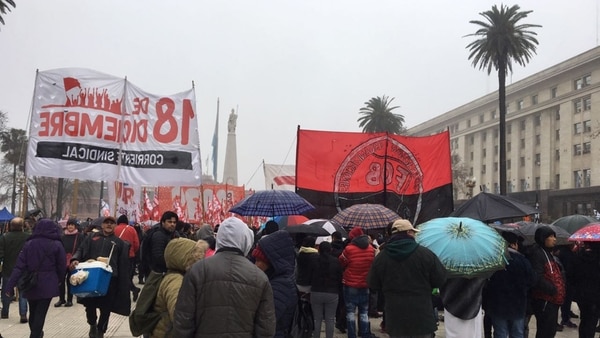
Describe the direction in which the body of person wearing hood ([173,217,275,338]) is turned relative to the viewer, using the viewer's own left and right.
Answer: facing away from the viewer

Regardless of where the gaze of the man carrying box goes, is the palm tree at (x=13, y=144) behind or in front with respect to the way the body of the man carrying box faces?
behind

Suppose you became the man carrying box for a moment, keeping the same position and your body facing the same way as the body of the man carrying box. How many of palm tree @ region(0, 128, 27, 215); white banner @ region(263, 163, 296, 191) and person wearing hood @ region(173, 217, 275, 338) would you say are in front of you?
1

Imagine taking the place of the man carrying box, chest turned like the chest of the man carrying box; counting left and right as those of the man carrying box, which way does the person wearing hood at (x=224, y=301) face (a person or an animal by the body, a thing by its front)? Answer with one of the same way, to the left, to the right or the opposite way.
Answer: the opposite way

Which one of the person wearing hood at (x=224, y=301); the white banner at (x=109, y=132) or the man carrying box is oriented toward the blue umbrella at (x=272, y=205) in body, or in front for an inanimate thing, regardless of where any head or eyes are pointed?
the person wearing hood

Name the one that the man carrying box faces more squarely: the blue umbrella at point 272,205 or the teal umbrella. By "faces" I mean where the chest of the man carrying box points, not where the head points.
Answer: the teal umbrella

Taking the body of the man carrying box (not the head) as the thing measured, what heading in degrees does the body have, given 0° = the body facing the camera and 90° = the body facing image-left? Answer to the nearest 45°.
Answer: approximately 0°

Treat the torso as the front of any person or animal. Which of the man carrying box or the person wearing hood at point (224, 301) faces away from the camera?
the person wearing hood

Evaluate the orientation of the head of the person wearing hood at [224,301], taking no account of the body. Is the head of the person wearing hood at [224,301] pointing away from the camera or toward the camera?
away from the camera
